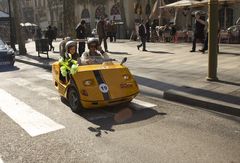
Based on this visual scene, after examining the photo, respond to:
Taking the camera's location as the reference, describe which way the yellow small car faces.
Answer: facing the viewer and to the right of the viewer

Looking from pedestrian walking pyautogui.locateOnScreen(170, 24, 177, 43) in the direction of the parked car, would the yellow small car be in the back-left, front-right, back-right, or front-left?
front-left

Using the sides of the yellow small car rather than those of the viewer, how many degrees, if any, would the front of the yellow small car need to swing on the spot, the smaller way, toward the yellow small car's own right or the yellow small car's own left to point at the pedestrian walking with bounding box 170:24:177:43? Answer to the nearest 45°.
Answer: approximately 135° to the yellow small car's own left

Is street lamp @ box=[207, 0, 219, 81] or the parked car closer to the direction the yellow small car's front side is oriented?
the street lamp

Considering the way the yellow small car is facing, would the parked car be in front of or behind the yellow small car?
behind
